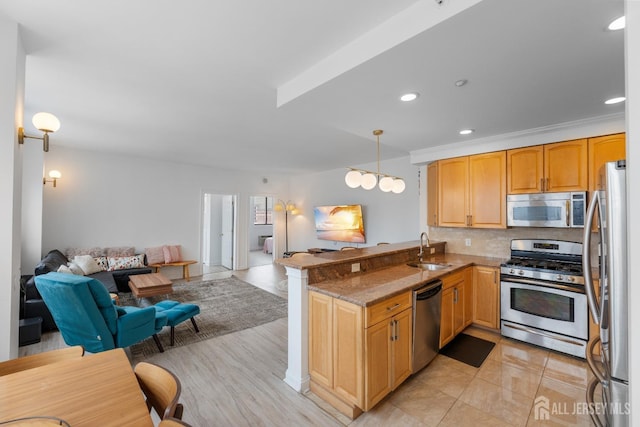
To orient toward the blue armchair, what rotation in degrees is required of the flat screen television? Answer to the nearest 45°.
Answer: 0° — it already faces it

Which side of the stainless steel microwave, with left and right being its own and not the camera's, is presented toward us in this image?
front

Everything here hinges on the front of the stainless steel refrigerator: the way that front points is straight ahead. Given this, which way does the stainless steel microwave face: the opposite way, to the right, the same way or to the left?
to the left

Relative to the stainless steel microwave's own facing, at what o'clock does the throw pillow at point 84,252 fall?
The throw pillow is roughly at 2 o'clock from the stainless steel microwave.

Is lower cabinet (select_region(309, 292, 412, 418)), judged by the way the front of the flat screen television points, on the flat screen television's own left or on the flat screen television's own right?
on the flat screen television's own left

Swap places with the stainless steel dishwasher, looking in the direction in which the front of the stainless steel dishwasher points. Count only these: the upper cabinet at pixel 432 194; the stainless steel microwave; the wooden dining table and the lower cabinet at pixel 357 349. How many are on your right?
2

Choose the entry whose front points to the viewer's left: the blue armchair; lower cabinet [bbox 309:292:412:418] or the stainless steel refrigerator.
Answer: the stainless steel refrigerator

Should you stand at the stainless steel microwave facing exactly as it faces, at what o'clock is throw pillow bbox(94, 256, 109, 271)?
The throw pillow is roughly at 2 o'clock from the stainless steel microwave.

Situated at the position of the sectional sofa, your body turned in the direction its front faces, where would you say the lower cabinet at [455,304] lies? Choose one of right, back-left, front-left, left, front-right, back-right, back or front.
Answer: front

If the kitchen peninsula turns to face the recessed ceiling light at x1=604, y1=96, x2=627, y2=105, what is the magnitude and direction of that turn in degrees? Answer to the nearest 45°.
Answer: approximately 45° to its left

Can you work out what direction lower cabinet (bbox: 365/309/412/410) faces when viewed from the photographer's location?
facing the viewer and to the right of the viewer

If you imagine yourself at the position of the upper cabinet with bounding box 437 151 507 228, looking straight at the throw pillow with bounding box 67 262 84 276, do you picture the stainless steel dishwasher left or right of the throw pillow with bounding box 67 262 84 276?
left

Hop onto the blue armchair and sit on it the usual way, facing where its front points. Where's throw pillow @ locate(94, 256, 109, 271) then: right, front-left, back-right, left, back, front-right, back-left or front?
front-left

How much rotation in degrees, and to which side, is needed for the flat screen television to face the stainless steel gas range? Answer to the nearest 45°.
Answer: approximately 90° to its left

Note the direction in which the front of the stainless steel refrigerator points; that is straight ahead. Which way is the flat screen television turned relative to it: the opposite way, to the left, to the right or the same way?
to the left

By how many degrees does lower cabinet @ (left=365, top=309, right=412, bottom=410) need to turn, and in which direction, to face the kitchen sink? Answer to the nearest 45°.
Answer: approximately 135° to its left
